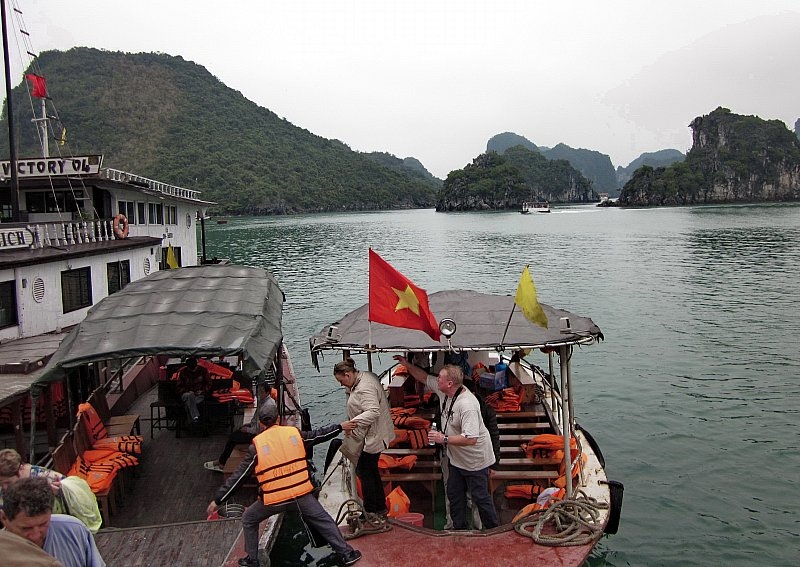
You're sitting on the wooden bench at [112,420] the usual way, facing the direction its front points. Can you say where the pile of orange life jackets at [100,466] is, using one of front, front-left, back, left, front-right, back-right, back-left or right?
right

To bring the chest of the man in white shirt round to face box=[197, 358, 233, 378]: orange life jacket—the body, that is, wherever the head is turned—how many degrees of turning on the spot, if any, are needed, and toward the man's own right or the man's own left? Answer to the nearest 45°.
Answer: approximately 45° to the man's own right

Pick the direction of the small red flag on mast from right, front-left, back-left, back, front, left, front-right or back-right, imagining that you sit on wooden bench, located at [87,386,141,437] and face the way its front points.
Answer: left

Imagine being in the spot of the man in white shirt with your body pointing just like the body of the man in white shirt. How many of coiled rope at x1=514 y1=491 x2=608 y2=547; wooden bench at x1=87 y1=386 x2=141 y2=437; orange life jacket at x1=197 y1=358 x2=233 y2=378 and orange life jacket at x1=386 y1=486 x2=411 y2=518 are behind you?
1

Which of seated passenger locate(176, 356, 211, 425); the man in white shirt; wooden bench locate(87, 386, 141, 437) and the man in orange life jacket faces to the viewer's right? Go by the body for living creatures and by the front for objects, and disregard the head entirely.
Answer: the wooden bench

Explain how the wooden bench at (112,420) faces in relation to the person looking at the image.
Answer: facing to the right of the viewer

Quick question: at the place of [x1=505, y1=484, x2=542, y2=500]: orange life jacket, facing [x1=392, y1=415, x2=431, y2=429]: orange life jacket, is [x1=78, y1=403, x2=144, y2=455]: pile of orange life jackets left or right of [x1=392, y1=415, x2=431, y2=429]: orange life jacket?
left

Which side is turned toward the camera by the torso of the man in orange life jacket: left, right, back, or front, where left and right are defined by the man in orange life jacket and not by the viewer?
back

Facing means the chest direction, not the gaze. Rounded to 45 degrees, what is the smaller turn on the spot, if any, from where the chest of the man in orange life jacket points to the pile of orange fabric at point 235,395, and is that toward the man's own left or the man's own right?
0° — they already face it

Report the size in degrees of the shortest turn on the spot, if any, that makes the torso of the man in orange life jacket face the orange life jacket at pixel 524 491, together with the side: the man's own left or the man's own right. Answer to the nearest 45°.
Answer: approximately 45° to the man's own right

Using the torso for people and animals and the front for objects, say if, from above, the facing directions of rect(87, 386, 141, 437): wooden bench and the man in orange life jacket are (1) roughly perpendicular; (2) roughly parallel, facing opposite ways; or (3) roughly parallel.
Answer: roughly perpendicular

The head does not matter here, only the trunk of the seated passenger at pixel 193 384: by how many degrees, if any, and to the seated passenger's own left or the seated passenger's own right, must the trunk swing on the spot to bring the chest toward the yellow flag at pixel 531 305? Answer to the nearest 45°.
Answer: approximately 45° to the seated passenger's own left
